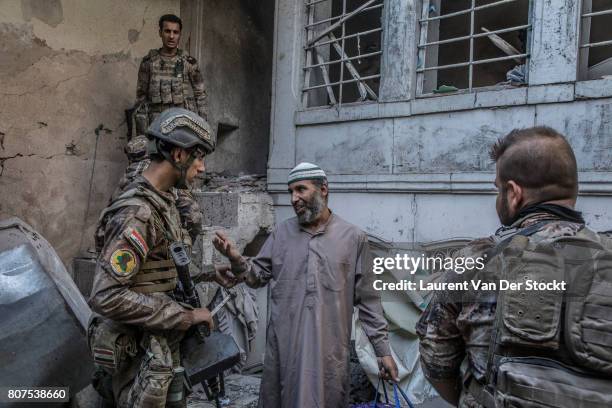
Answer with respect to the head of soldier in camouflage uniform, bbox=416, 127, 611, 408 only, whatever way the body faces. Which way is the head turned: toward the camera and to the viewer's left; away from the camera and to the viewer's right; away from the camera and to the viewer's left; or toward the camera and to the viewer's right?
away from the camera and to the viewer's left

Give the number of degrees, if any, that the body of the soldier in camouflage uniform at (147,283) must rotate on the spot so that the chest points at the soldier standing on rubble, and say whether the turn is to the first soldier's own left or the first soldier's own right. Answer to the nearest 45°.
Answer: approximately 90° to the first soldier's own left

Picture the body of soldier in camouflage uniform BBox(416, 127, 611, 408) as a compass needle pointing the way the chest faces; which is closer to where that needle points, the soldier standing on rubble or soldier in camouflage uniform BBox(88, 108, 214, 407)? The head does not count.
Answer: the soldier standing on rubble

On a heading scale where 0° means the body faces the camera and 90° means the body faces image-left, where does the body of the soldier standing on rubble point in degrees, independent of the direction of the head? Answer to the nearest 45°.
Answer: approximately 0°

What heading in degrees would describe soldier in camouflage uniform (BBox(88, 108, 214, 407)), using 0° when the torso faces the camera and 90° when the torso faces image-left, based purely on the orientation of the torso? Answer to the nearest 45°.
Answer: approximately 270°

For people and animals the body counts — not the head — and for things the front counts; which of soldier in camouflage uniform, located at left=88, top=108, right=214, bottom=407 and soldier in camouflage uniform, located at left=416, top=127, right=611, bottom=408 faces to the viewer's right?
soldier in camouflage uniform, located at left=88, top=108, right=214, bottom=407

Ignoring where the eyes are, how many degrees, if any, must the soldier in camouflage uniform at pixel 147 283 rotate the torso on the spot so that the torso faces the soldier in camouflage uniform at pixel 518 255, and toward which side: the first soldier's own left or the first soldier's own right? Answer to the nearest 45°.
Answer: approximately 45° to the first soldier's own right

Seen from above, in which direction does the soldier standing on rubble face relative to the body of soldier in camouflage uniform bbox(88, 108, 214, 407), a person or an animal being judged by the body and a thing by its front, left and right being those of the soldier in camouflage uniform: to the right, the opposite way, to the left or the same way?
to the right

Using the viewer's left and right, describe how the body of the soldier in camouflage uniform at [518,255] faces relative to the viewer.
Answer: facing away from the viewer and to the left of the viewer

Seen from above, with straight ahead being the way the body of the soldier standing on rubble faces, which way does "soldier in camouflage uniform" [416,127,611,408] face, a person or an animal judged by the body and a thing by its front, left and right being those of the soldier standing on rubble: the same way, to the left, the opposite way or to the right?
the opposite way
